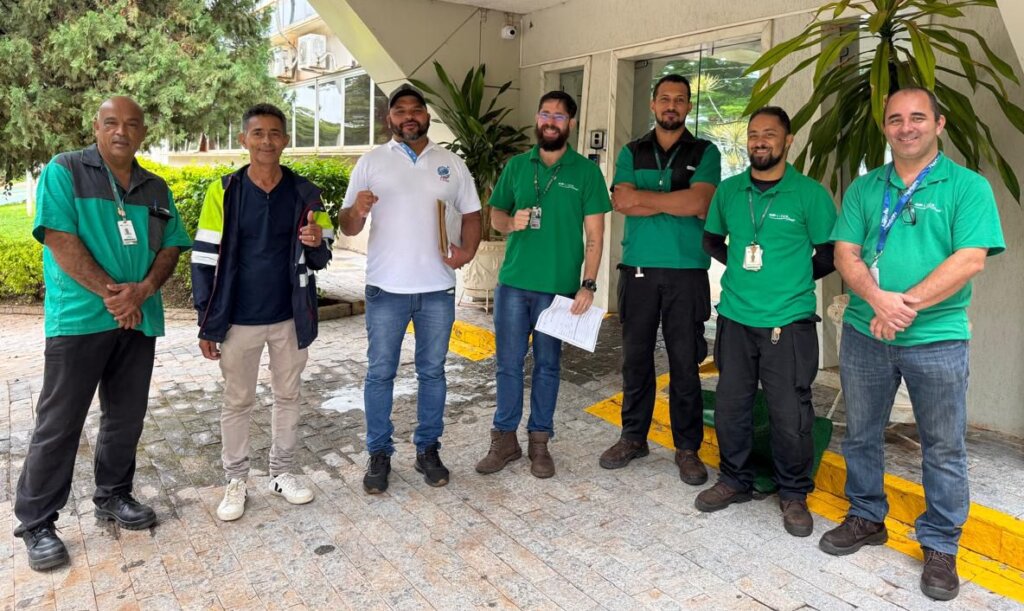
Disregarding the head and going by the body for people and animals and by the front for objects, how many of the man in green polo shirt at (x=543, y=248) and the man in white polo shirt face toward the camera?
2

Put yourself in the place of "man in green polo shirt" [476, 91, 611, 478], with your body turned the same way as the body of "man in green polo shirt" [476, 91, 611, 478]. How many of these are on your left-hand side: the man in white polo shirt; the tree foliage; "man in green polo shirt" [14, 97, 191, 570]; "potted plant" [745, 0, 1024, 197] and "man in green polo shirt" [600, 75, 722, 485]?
2

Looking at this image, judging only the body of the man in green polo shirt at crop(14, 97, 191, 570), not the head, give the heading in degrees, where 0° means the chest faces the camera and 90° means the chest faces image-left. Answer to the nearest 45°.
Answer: approximately 315°

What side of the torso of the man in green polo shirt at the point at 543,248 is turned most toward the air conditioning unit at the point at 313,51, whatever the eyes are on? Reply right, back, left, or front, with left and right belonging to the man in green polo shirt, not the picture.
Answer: back

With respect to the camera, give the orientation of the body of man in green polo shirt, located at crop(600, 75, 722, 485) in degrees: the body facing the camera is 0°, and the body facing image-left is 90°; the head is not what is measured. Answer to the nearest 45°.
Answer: approximately 0°

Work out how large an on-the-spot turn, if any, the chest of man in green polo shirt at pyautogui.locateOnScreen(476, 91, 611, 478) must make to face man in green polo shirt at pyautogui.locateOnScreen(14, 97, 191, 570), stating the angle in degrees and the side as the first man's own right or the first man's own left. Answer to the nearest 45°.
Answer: approximately 45° to the first man's own right

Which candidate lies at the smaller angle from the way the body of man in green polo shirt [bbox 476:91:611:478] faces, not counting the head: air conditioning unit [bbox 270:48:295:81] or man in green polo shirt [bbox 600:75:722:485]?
the man in green polo shirt

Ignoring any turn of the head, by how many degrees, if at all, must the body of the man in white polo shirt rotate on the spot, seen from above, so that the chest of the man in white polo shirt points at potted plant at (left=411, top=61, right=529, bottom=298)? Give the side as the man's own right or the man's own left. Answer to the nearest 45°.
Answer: approximately 180°
